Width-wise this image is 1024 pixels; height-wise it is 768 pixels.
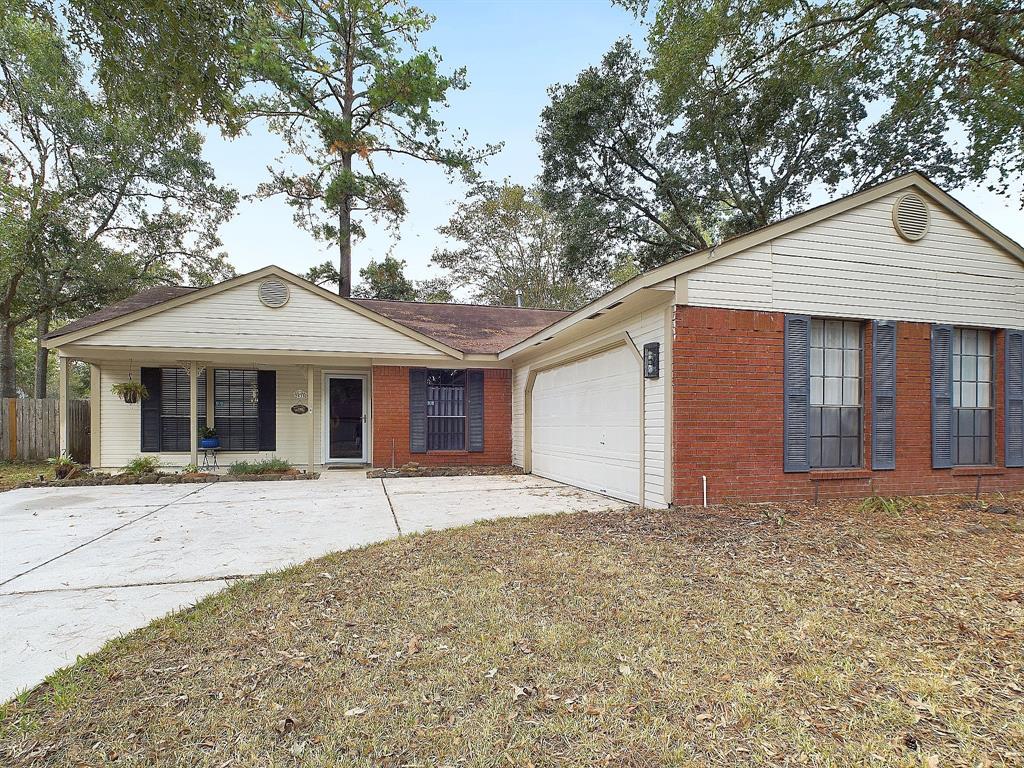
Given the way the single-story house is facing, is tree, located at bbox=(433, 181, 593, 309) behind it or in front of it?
behind

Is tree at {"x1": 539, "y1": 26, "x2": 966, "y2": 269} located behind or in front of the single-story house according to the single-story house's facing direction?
behind

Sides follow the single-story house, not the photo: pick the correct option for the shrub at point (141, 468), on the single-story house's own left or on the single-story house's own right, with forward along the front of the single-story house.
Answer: on the single-story house's own right

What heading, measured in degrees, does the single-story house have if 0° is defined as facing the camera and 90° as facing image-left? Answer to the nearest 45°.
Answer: approximately 0°

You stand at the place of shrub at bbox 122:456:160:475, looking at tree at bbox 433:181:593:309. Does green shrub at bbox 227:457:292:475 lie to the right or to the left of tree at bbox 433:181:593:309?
right

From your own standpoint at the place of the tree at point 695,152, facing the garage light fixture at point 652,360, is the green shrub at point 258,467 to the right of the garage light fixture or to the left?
right

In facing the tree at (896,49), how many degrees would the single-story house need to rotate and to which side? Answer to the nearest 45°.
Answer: approximately 135° to its left
